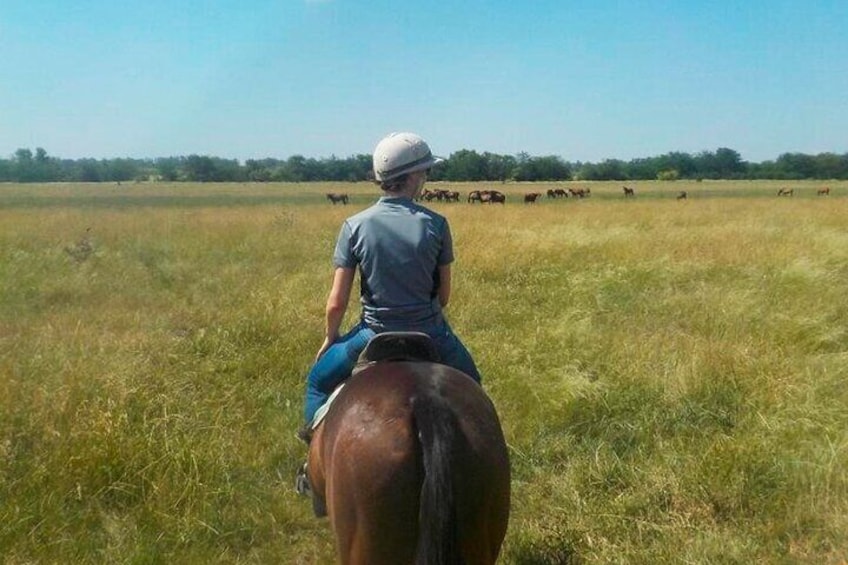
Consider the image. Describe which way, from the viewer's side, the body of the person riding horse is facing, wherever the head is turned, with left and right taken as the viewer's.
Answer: facing away from the viewer

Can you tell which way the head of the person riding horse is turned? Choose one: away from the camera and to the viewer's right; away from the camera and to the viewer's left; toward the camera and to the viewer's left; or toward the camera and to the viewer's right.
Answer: away from the camera and to the viewer's right

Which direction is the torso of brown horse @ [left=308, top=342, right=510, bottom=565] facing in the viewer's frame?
away from the camera
